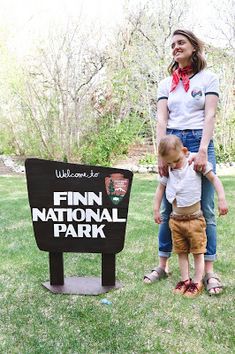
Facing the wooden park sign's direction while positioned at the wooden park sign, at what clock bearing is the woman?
The woman is roughly at 9 o'clock from the wooden park sign.

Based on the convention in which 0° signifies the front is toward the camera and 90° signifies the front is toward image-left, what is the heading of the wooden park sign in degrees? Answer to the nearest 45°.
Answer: approximately 0°

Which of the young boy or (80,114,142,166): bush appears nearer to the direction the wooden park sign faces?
the young boy

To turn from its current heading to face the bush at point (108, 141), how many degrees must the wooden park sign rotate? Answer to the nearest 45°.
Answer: approximately 180°

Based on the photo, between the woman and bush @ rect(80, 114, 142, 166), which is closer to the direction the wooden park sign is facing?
the woman

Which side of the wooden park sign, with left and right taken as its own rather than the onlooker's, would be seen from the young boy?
left
